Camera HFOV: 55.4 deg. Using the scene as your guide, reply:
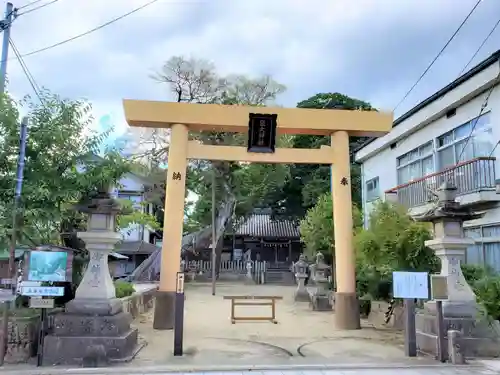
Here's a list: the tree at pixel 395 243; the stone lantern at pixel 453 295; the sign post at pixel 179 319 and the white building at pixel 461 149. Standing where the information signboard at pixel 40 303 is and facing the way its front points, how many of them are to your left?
4

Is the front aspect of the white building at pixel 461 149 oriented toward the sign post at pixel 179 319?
yes

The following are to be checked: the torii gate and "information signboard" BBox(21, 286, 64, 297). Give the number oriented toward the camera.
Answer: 2

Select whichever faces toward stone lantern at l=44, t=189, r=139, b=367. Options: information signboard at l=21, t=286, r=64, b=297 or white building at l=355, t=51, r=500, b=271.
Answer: the white building

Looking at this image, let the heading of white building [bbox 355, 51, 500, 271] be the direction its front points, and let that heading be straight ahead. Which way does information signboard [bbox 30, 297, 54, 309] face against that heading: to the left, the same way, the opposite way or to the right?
to the left
